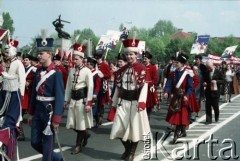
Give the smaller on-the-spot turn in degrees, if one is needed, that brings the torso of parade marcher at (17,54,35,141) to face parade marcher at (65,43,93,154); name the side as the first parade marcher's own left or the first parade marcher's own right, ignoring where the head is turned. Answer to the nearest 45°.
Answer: approximately 45° to the first parade marcher's own left

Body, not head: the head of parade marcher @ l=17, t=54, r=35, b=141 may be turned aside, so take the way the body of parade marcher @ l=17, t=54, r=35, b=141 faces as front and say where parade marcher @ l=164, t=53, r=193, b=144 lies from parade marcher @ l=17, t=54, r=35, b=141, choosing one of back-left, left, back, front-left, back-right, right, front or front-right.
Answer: left

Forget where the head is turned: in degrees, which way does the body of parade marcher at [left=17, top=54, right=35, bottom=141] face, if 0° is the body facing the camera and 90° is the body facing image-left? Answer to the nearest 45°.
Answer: approximately 45°

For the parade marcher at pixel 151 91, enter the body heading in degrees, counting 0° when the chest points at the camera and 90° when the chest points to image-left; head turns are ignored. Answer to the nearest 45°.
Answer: approximately 45°

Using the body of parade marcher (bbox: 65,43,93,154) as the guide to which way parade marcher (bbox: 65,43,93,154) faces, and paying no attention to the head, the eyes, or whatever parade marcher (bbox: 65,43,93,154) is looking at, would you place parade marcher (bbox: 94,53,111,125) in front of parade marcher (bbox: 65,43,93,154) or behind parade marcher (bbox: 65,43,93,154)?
behind

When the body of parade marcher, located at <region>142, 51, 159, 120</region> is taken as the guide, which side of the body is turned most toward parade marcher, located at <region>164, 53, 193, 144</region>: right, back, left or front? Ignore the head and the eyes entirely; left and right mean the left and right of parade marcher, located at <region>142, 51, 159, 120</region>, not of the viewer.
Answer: left

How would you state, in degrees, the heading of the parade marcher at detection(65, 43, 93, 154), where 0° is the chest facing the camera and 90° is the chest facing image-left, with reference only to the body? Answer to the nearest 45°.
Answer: approximately 45°

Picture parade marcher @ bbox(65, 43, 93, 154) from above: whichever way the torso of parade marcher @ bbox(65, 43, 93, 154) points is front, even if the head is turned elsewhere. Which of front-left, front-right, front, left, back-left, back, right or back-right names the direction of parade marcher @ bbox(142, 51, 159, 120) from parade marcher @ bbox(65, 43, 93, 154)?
back

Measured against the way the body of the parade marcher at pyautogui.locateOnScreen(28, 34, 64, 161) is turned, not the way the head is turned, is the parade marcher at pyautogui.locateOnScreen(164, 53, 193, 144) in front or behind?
behind
